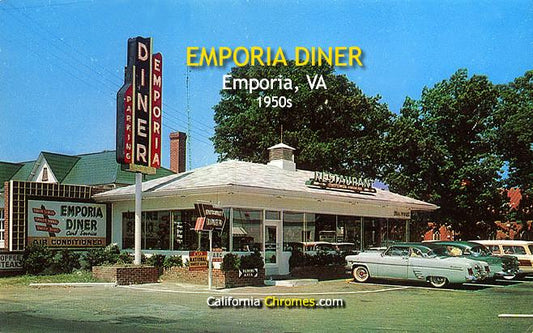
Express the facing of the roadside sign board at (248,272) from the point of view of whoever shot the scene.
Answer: facing the viewer

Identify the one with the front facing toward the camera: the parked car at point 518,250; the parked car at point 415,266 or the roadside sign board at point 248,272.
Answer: the roadside sign board

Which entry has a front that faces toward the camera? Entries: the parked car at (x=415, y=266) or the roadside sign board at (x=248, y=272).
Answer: the roadside sign board

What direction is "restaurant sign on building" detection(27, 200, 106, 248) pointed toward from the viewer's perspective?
toward the camera

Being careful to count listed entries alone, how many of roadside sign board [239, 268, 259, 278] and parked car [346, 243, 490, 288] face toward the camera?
1

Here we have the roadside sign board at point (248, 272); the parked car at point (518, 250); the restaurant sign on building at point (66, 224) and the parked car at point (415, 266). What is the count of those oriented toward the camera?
2

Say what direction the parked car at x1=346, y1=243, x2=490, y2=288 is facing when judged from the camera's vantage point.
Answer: facing away from the viewer and to the left of the viewer

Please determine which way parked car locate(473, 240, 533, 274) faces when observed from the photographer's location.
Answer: facing away from the viewer and to the left of the viewer

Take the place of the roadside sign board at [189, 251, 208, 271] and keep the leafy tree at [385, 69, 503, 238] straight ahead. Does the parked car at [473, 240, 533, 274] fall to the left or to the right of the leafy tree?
right

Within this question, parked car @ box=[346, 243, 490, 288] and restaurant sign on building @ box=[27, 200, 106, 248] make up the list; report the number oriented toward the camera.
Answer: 1

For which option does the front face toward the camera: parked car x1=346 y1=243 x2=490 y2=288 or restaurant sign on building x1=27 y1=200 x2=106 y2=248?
the restaurant sign on building

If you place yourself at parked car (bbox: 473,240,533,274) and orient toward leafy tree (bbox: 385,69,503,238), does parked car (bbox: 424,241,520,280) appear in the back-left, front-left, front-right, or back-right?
back-left
